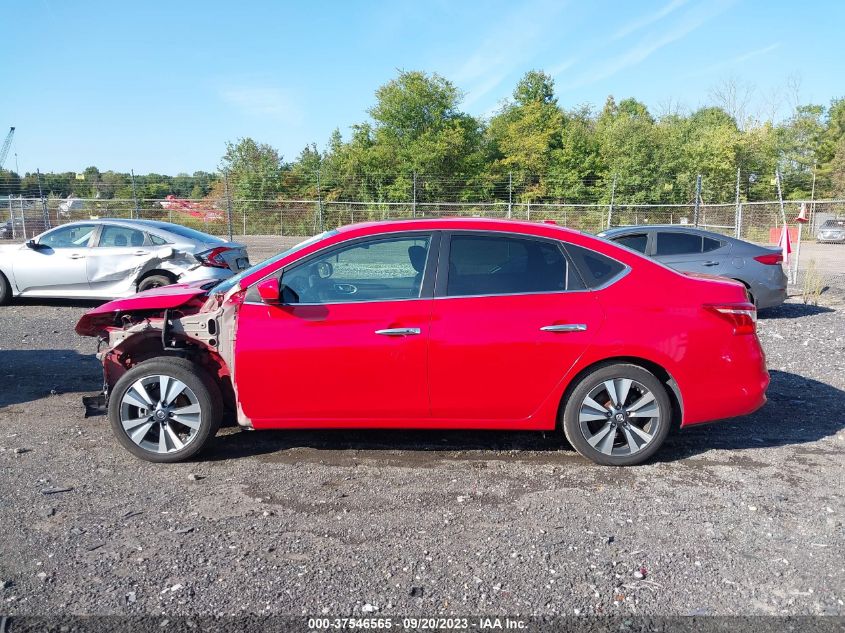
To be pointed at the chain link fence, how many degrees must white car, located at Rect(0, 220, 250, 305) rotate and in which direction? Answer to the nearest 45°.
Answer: approximately 90° to its right

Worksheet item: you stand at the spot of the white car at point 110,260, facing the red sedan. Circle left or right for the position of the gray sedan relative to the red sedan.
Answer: left

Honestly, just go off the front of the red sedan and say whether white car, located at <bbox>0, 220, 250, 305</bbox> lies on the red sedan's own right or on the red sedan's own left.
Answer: on the red sedan's own right

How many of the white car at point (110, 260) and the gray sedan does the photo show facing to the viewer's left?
2

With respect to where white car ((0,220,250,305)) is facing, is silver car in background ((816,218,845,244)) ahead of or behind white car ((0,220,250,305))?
behind

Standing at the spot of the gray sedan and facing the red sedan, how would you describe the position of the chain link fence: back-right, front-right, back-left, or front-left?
back-right

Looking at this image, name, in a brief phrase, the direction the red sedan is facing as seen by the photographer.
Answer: facing to the left of the viewer

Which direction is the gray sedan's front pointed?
to the viewer's left

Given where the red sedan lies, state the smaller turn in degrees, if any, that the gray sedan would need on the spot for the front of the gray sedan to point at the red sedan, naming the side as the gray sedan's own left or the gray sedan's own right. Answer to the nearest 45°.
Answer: approximately 90° to the gray sedan's own left

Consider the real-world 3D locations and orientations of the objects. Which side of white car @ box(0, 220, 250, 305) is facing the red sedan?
left

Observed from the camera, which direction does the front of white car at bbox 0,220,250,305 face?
facing to the left of the viewer
